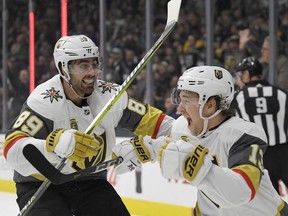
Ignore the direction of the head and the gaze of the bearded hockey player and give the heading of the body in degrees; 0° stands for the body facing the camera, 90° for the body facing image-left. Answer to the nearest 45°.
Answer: approximately 315°

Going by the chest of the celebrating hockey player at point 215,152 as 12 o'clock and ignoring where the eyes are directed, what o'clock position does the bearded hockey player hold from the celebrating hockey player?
The bearded hockey player is roughly at 3 o'clock from the celebrating hockey player.

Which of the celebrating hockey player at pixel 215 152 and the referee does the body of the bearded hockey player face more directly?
the celebrating hockey player

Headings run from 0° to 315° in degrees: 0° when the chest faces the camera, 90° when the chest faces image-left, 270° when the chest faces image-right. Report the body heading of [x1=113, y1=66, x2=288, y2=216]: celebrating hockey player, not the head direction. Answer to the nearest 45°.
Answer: approximately 45°

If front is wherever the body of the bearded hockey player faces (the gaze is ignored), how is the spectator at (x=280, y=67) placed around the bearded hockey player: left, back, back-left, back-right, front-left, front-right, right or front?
left

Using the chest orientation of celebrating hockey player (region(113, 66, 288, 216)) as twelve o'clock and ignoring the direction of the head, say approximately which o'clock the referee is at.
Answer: The referee is roughly at 5 o'clock from the celebrating hockey player.

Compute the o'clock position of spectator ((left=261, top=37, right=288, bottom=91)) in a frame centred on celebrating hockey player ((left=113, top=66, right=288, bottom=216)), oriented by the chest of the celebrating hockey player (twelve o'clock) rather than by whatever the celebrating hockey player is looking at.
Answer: The spectator is roughly at 5 o'clock from the celebrating hockey player.

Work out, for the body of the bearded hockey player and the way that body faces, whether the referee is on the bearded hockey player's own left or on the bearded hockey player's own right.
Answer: on the bearded hockey player's own left
